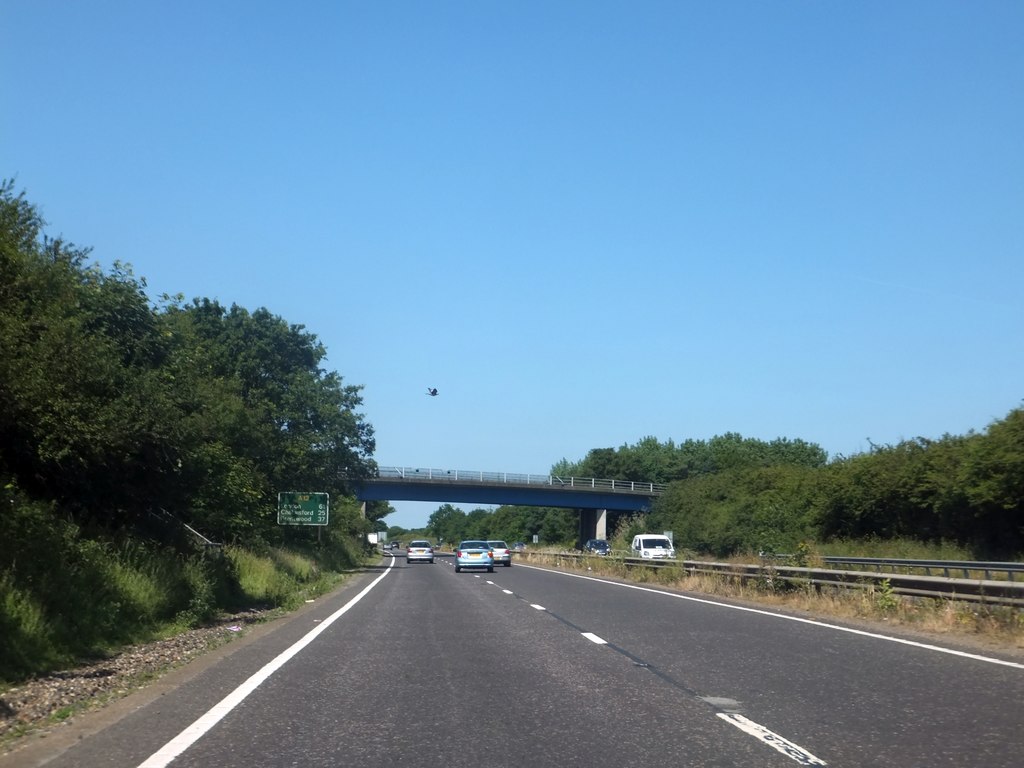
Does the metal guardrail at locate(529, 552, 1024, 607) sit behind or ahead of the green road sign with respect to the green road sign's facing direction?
ahead

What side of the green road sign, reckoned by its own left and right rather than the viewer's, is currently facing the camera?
front
